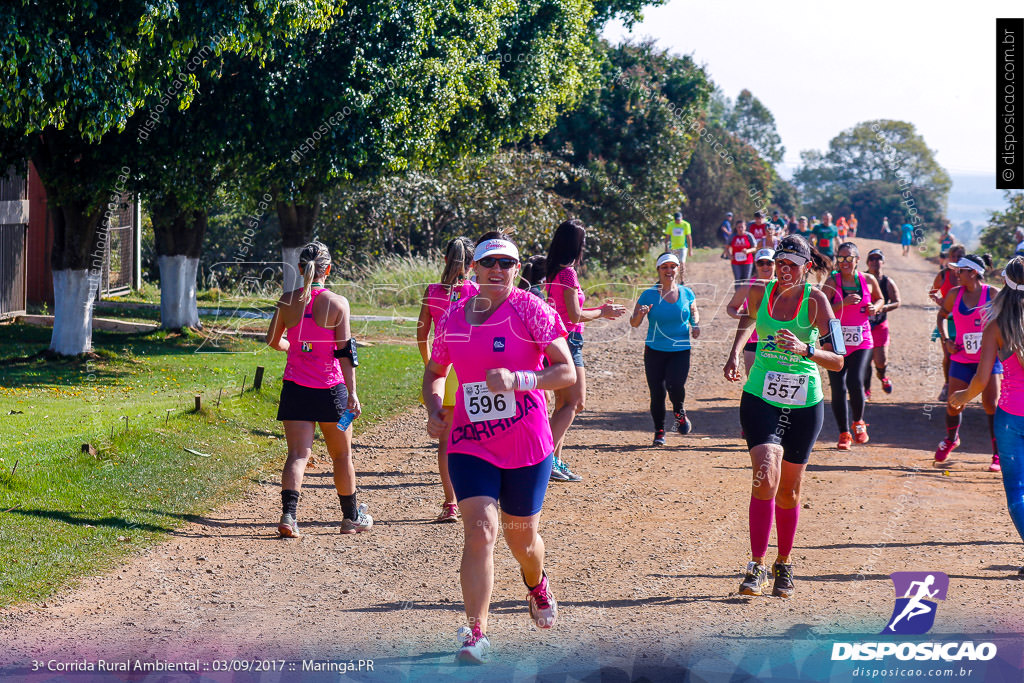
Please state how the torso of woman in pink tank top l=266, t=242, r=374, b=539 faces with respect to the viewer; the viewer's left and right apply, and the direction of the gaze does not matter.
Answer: facing away from the viewer

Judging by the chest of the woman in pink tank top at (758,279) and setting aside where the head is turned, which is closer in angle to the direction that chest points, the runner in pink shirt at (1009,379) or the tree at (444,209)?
the runner in pink shirt

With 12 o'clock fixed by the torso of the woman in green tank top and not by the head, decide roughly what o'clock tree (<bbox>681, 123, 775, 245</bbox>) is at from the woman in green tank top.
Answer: The tree is roughly at 6 o'clock from the woman in green tank top.

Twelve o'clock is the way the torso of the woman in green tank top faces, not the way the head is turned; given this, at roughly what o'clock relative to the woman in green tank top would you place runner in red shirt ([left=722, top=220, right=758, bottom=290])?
The runner in red shirt is roughly at 6 o'clock from the woman in green tank top.

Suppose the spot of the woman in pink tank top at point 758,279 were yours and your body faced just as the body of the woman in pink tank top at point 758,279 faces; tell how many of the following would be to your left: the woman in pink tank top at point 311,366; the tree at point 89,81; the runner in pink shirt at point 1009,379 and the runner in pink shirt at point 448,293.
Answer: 1

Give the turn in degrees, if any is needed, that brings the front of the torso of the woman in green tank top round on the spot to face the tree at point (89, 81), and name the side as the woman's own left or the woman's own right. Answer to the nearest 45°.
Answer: approximately 135° to the woman's own right

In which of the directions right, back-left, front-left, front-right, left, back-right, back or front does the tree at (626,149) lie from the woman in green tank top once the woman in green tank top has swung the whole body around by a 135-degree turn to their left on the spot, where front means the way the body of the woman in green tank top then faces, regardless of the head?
front-left

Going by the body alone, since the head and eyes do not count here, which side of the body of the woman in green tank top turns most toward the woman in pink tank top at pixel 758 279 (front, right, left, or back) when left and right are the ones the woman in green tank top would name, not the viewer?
back

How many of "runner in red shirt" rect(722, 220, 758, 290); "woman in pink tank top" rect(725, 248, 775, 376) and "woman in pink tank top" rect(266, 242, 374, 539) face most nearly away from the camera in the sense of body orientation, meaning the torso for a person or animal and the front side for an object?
1

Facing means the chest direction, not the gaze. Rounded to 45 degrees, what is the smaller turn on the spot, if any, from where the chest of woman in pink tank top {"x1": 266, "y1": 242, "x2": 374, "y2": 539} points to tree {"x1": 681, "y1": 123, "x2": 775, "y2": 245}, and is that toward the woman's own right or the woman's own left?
approximately 45° to the woman's own right
